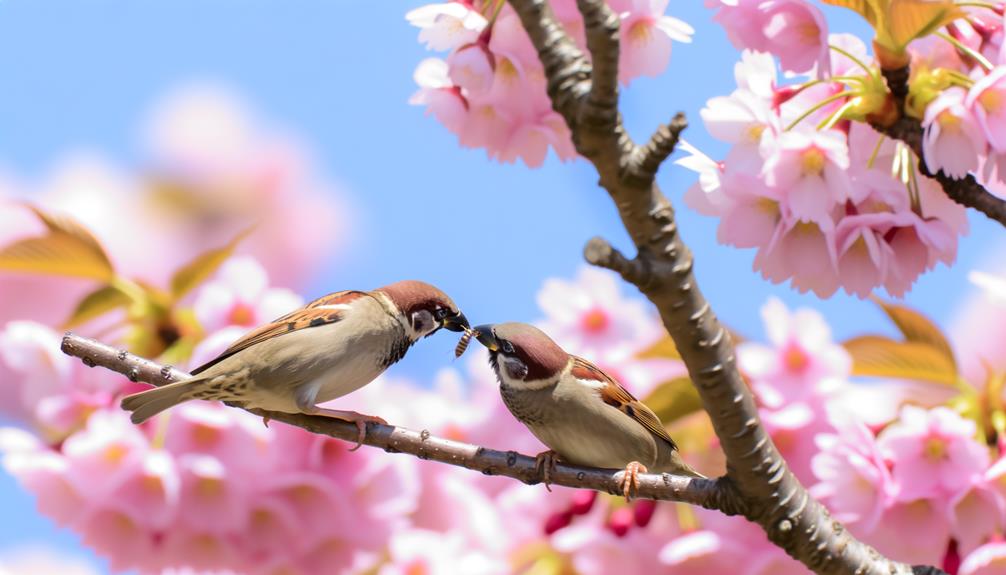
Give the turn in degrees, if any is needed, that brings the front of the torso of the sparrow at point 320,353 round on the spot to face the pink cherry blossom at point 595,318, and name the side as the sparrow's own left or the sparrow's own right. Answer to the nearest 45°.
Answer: approximately 45° to the sparrow's own left

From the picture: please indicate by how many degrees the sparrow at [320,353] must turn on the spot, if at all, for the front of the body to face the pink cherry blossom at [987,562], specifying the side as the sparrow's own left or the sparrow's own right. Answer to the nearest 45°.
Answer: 0° — it already faces it

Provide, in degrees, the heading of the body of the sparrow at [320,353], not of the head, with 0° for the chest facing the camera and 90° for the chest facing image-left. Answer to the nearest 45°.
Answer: approximately 270°

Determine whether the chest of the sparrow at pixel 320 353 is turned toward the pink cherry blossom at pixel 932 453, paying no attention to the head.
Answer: yes

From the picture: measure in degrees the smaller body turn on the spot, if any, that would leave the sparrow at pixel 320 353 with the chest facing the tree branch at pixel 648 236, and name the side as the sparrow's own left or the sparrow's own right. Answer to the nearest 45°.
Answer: approximately 45° to the sparrow's own right

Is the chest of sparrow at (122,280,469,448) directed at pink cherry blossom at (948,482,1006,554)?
yes

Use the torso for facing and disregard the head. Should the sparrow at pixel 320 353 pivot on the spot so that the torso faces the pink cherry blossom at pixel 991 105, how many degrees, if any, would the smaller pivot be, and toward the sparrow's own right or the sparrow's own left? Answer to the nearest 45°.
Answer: approximately 45° to the sparrow's own right
